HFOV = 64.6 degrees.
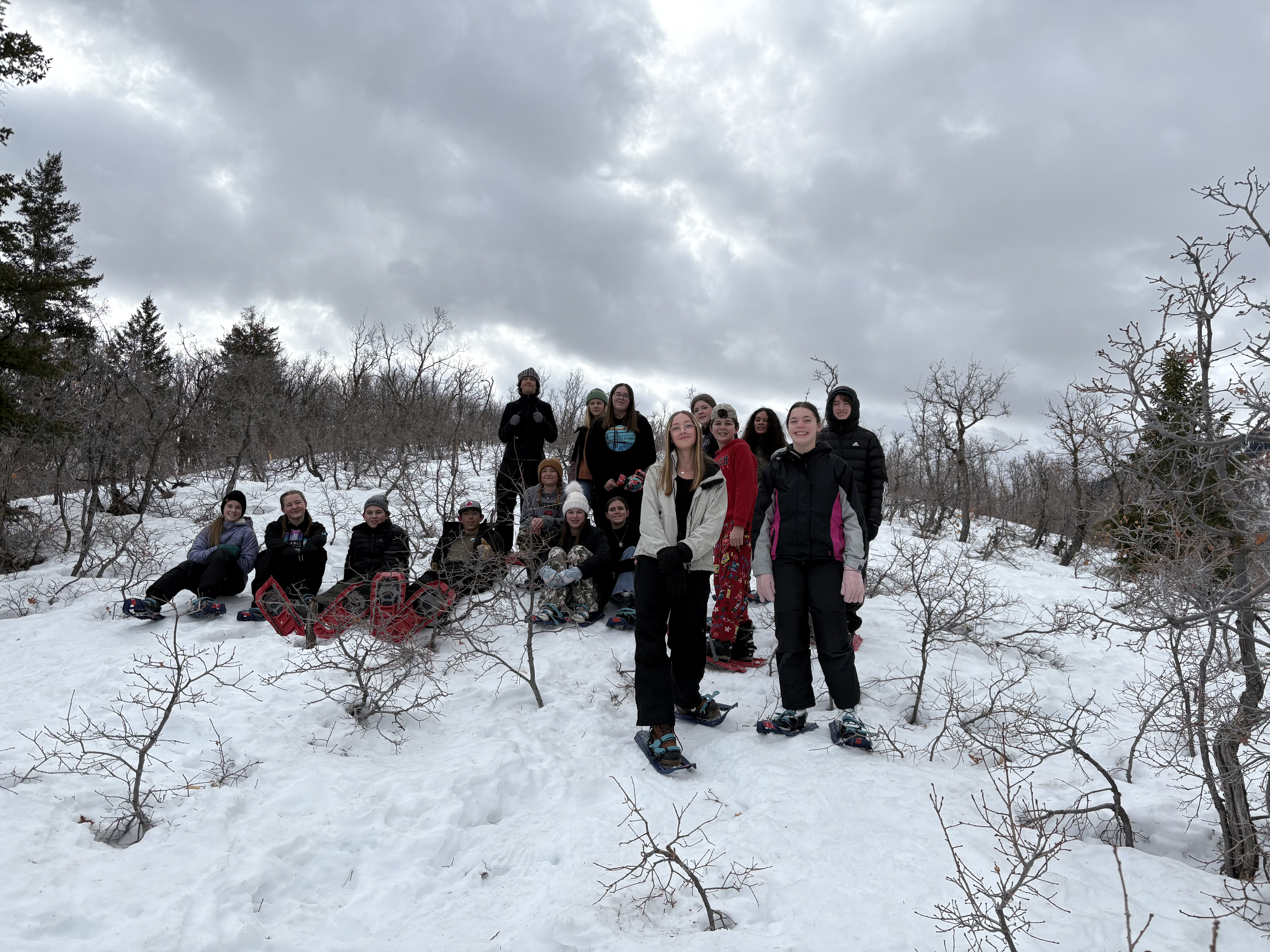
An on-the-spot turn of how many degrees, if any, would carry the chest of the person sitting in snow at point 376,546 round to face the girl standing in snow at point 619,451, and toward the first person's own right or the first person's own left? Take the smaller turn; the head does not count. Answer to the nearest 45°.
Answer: approximately 135° to the first person's own left

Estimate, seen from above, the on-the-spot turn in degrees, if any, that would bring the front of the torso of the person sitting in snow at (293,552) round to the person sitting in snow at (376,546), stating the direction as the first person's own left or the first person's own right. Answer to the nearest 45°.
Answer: approximately 45° to the first person's own left

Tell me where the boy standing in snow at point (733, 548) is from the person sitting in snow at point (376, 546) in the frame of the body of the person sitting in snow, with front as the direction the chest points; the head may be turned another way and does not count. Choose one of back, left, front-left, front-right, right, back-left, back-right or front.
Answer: left

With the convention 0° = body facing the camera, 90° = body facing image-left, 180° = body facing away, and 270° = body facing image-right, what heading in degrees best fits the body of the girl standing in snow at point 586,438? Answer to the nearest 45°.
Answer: approximately 0°

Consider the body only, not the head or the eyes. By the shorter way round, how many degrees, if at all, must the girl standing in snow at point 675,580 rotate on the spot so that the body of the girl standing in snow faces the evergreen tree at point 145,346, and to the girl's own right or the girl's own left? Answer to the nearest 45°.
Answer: approximately 135° to the girl's own right
